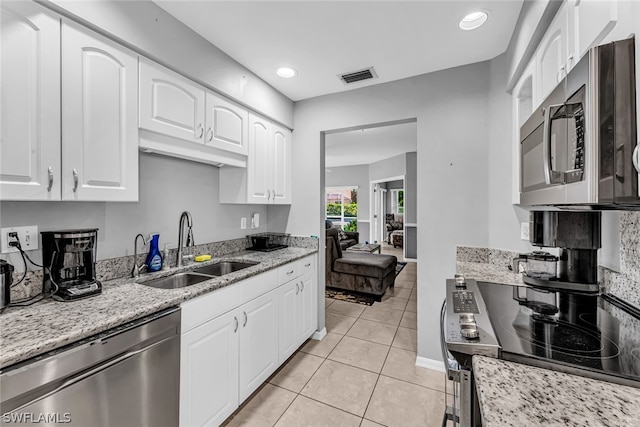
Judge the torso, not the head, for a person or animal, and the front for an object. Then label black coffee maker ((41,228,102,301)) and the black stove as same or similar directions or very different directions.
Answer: very different directions

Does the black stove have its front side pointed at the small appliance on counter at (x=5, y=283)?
yes

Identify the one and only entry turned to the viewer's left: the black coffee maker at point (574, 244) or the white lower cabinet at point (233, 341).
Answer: the black coffee maker

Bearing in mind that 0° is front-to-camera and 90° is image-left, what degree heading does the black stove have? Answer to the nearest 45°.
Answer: approximately 45°

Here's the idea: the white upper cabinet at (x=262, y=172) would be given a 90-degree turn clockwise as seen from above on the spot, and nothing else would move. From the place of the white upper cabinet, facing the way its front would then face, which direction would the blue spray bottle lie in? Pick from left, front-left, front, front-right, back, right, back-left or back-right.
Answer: front

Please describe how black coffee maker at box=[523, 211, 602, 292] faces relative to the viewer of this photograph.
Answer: facing to the left of the viewer

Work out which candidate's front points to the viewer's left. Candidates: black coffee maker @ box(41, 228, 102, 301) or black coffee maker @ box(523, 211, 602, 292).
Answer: black coffee maker @ box(523, 211, 602, 292)

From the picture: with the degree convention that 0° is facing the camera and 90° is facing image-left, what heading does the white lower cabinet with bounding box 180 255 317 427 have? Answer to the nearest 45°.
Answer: approximately 315°

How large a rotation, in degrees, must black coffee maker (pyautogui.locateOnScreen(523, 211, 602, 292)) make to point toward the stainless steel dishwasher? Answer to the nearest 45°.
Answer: approximately 45° to its left

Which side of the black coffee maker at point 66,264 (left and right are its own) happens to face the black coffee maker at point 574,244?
front

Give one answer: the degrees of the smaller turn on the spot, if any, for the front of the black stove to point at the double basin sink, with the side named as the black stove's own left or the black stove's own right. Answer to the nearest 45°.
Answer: approximately 45° to the black stove's own right

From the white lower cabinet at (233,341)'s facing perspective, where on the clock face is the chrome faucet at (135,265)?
The chrome faucet is roughly at 5 o'clock from the white lower cabinet.
